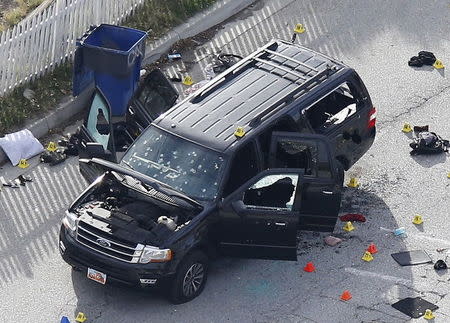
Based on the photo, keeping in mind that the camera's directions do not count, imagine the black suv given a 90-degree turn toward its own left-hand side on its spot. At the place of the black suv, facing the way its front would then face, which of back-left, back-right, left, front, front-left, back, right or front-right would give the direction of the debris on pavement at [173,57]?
back-left

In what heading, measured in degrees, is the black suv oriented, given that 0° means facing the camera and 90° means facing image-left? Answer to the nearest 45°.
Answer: approximately 45°

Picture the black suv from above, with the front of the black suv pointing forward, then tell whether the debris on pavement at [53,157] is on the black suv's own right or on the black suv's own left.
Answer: on the black suv's own right

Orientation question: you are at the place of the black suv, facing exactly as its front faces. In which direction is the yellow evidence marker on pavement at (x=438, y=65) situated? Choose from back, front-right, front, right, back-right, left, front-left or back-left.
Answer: back

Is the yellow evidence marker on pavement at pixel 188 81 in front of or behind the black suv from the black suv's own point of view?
behind

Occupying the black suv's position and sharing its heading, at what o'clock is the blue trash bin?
The blue trash bin is roughly at 4 o'clock from the black suv.

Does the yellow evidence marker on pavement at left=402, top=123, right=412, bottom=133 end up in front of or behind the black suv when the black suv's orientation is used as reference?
behind
